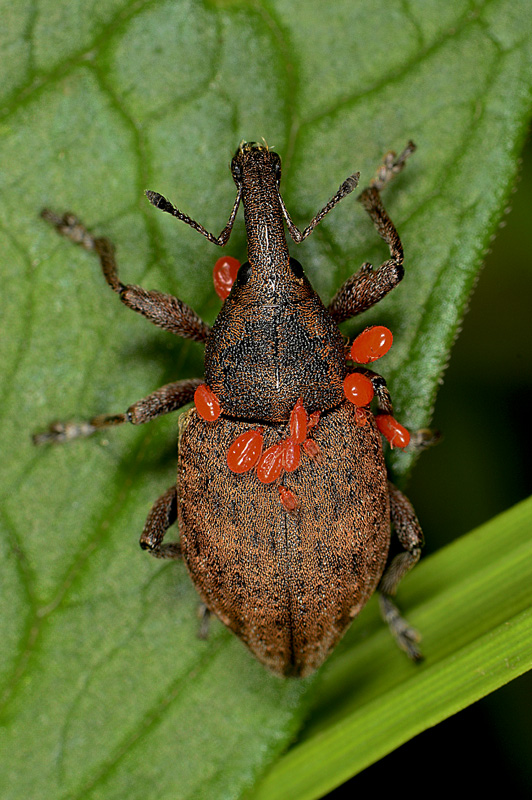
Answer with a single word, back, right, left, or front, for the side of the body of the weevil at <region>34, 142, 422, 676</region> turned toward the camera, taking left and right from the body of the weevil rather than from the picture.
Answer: back
